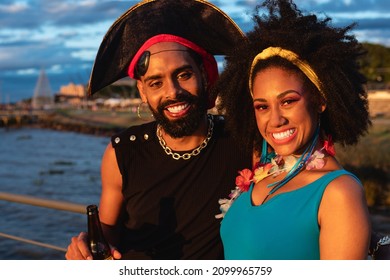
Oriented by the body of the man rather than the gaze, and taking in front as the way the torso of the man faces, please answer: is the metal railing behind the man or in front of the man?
behind

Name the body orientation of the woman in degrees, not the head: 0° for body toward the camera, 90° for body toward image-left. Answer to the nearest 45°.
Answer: approximately 45°

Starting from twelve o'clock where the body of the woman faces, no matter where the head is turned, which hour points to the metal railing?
The metal railing is roughly at 3 o'clock from the woman.

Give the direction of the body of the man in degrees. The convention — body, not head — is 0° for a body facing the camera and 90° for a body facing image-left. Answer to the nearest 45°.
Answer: approximately 0°

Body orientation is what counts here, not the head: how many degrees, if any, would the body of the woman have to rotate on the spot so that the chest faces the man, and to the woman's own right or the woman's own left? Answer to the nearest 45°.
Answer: approximately 90° to the woman's own right
